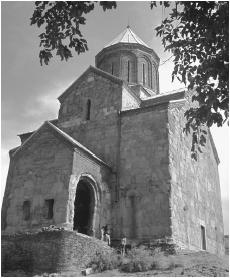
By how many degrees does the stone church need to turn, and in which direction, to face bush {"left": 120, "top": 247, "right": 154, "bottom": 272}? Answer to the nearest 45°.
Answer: approximately 45° to its left

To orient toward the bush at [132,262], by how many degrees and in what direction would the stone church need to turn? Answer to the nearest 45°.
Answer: approximately 45° to its left

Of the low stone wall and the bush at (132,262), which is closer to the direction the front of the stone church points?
the low stone wall

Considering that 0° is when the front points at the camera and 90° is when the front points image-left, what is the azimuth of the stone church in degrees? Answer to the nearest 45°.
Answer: approximately 45°
